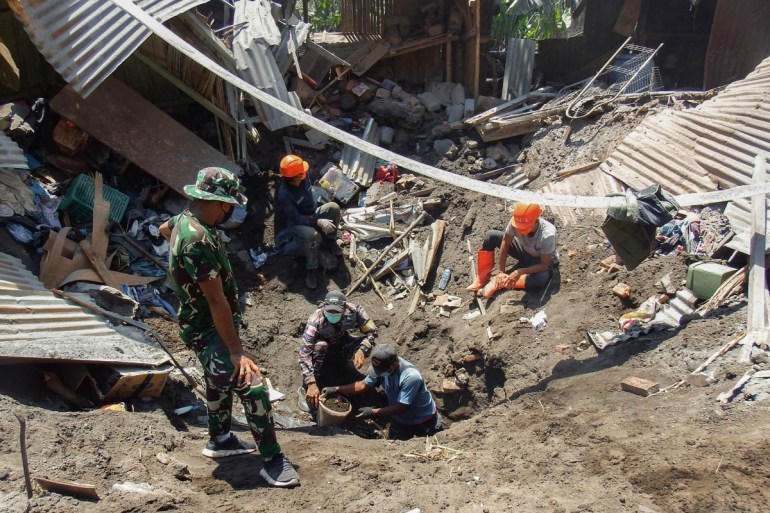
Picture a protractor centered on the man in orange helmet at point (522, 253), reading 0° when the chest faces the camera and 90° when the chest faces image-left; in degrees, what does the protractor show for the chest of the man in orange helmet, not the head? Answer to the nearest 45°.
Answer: approximately 45°

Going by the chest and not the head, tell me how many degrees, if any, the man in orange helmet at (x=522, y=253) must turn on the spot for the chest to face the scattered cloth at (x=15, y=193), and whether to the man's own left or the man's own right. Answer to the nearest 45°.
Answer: approximately 45° to the man's own right

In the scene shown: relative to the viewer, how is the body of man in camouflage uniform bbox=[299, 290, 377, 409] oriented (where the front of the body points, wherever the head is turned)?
toward the camera

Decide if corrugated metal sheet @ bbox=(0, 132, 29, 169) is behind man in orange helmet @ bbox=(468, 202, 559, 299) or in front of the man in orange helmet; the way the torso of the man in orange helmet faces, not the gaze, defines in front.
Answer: in front

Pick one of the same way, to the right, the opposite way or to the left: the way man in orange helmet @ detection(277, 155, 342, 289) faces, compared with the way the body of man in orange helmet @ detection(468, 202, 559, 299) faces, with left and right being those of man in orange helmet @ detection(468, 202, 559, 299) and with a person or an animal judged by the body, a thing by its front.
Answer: to the left

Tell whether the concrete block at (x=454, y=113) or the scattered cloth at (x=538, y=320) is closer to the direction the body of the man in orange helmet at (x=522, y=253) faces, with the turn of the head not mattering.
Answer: the scattered cloth

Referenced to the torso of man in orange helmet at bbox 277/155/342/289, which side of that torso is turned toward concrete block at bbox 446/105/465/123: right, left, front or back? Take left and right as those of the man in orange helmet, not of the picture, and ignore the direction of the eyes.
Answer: left

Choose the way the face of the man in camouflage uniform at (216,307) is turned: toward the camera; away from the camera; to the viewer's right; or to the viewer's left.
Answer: to the viewer's right

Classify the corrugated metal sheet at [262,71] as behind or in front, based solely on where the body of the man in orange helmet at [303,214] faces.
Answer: behind

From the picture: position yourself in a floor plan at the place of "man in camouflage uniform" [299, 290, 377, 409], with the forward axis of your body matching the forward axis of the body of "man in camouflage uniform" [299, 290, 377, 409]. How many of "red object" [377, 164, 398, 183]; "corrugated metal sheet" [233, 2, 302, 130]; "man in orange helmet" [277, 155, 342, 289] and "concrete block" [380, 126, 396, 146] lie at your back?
4

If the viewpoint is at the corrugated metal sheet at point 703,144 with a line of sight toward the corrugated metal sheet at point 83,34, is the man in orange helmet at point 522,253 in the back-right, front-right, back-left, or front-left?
front-left

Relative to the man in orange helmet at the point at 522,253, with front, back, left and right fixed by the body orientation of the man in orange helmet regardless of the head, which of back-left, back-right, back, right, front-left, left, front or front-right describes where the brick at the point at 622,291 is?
left

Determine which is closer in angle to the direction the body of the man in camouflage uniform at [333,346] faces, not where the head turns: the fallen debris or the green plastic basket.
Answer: the fallen debris

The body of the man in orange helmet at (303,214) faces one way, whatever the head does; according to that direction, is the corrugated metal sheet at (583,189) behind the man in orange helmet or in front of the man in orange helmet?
in front

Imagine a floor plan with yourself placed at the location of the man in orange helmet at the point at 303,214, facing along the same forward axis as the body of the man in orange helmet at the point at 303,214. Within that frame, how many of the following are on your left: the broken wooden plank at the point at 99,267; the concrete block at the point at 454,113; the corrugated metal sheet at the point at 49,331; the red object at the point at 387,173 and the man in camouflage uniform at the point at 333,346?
2

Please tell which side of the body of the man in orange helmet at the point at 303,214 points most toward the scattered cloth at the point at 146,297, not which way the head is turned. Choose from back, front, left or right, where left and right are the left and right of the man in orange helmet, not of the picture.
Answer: right

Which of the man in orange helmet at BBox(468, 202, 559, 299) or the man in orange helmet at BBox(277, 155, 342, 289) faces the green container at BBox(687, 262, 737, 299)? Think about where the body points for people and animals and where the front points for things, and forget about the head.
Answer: the man in orange helmet at BBox(277, 155, 342, 289)

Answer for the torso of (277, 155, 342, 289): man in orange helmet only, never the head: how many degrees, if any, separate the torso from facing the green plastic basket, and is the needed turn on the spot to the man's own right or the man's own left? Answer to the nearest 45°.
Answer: approximately 135° to the man's own right
